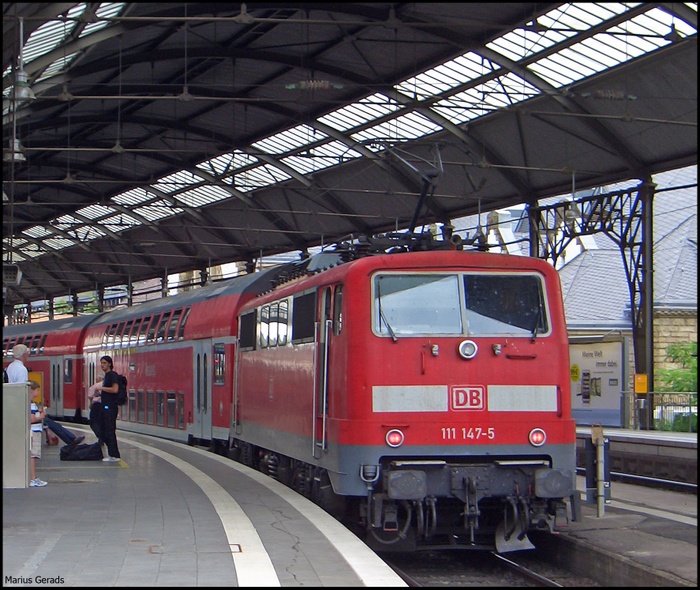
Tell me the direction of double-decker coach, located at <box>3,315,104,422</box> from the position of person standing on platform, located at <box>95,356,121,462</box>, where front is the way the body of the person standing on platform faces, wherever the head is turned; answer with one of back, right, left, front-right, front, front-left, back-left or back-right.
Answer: right

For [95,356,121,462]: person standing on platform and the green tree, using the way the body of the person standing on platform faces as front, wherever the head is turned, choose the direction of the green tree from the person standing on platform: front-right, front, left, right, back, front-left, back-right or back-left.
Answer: back-right

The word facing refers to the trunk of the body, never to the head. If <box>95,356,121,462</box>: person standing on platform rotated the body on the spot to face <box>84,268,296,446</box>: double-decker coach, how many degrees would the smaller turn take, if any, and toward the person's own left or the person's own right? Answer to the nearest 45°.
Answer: approximately 90° to the person's own right

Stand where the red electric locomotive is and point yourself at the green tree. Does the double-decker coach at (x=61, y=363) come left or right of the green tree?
left

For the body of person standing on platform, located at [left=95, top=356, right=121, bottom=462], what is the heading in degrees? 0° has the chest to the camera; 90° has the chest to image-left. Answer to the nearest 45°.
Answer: approximately 90°

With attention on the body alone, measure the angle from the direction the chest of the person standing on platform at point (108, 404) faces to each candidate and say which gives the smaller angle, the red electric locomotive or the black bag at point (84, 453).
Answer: the black bag
